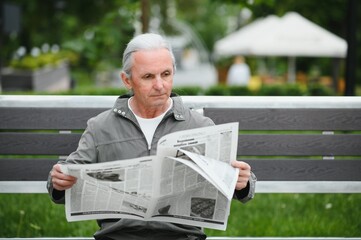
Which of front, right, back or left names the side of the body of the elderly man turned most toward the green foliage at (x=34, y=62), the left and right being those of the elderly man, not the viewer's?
back

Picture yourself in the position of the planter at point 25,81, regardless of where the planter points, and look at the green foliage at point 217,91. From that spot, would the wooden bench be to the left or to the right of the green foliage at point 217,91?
right

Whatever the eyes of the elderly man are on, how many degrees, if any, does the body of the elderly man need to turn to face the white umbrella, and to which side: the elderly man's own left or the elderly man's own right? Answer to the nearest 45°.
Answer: approximately 180°

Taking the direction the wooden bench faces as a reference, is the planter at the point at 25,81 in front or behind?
behind

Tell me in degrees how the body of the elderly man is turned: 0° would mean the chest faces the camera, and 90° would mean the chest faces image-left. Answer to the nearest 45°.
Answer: approximately 0°

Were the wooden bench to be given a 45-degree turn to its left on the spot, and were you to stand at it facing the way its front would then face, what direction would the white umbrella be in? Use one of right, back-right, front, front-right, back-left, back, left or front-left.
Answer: back-left

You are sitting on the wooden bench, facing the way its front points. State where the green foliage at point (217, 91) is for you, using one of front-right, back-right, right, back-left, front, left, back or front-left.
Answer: back

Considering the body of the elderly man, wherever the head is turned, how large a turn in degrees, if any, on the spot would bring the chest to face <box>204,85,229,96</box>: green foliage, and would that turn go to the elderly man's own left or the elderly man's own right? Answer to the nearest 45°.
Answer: approximately 180°

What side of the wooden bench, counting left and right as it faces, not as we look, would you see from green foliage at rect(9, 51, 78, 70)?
back
